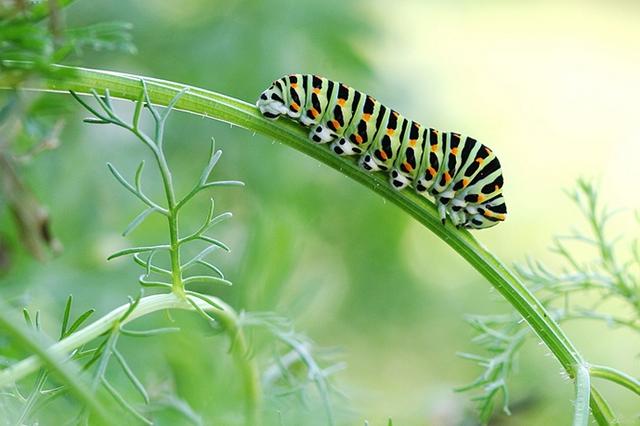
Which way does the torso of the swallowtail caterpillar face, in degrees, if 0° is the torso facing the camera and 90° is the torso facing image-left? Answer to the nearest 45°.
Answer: approximately 270°
